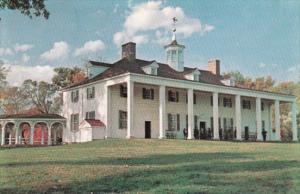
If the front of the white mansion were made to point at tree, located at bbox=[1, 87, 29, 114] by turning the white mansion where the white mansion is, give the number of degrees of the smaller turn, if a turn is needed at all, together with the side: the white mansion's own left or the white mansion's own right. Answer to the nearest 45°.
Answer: approximately 180°

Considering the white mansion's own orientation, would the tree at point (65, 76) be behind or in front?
behind

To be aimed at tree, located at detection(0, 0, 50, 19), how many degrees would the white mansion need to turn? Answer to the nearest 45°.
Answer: approximately 45° to its right

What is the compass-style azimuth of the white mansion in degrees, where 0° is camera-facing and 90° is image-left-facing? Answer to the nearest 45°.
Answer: approximately 315°

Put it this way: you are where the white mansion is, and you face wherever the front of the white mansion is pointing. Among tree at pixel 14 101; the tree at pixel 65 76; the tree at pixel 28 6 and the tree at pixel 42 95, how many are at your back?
3
